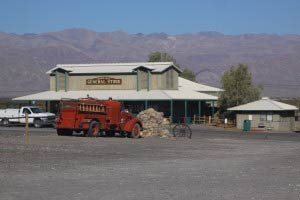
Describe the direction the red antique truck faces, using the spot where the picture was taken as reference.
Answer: facing away from the viewer and to the right of the viewer

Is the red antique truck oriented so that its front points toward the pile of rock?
yes
